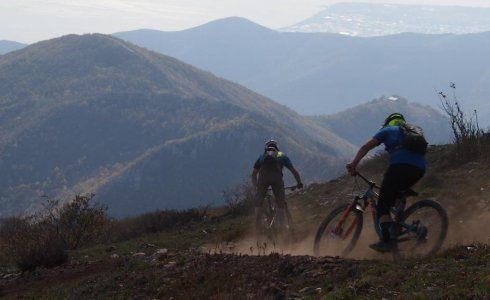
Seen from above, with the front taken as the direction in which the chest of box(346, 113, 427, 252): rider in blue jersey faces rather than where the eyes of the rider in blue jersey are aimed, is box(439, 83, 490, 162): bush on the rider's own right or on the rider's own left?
on the rider's own right

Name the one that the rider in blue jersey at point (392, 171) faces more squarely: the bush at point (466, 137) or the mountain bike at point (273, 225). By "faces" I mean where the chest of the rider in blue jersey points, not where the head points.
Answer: the mountain bike

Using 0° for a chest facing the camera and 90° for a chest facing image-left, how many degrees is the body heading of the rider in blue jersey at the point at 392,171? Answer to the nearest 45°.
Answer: approximately 90°

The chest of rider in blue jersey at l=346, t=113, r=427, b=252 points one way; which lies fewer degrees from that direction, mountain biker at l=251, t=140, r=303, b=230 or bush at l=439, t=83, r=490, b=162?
the mountain biker

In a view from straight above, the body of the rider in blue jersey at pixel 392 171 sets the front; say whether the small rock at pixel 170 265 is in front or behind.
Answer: in front
